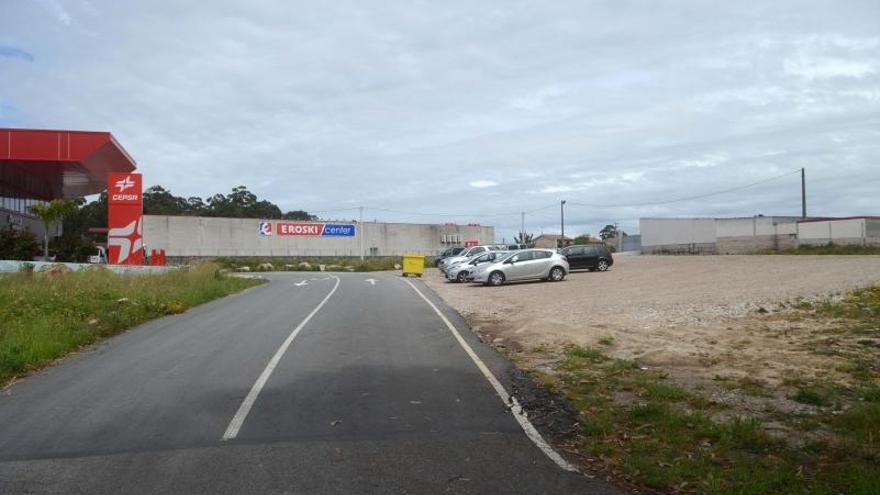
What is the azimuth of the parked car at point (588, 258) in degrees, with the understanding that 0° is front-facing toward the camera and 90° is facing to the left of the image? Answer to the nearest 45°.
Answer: approximately 90°

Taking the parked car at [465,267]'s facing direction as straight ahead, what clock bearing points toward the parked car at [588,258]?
the parked car at [588,258] is roughly at 5 o'clock from the parked car at [465,267].

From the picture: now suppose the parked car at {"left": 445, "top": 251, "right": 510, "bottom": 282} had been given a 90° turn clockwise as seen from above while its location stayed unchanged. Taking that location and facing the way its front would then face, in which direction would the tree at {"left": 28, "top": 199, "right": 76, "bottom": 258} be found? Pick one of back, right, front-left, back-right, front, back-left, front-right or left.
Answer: front-left

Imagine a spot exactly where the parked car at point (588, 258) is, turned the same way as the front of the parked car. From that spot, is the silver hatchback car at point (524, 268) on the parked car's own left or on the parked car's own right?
on the parked car's own left

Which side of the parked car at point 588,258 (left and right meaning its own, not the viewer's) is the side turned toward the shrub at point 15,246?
front

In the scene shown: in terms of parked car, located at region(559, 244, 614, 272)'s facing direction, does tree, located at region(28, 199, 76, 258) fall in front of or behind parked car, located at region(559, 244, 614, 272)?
in front

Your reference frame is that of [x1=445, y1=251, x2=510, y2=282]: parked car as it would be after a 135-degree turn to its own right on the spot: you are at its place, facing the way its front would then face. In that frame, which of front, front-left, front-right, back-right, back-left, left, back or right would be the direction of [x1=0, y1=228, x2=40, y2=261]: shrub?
left

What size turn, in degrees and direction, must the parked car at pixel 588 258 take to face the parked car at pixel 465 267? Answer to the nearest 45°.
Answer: approximately 45° to its left

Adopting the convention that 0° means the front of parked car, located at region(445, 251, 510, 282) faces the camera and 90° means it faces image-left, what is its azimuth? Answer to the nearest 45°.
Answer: approximately 45°
